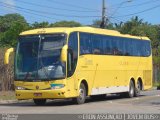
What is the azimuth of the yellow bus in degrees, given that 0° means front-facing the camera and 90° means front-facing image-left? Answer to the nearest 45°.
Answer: approximately 45°
